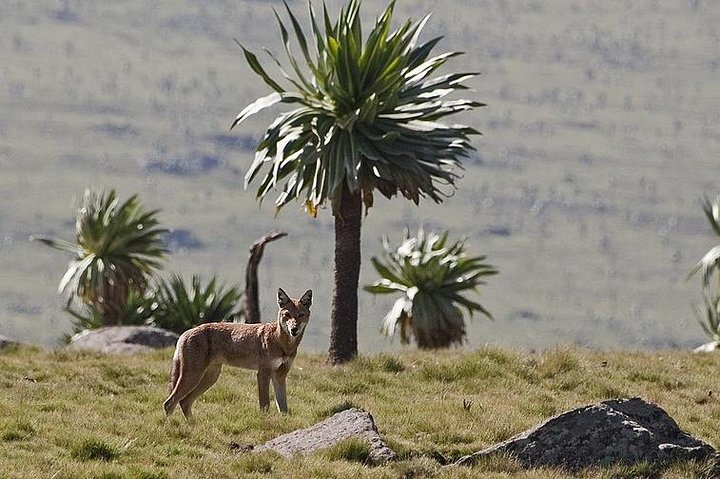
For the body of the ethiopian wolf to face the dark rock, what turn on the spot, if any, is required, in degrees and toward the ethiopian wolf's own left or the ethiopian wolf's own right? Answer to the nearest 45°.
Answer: approximately 45° to the ethiopian wolf's own right

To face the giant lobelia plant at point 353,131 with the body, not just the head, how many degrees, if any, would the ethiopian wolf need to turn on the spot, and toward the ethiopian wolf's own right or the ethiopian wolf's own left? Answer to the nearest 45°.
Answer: approximately 90° to the ethiopian wolf's own left

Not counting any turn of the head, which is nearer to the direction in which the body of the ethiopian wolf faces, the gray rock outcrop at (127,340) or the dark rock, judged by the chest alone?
the dark rock

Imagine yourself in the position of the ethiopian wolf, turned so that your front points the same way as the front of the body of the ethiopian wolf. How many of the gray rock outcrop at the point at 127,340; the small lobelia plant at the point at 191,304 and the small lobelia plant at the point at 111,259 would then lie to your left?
3

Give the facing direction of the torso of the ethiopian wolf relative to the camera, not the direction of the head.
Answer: to the viewer's right

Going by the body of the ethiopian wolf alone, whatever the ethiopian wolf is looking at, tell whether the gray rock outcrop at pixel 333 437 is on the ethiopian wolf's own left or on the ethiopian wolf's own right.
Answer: on the ethiopian wolf's own right

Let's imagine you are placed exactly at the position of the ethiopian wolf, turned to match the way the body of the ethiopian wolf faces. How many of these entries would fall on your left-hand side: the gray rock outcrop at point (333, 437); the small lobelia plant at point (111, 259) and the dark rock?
1

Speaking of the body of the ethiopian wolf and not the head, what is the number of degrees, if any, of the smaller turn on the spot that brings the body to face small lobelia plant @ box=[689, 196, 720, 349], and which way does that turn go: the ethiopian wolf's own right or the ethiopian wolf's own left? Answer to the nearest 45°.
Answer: approximately 45° to the ethiopian wolf's own left

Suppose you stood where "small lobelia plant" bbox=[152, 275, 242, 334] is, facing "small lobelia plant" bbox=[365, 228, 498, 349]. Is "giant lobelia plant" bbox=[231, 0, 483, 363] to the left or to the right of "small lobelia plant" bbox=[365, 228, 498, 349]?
right

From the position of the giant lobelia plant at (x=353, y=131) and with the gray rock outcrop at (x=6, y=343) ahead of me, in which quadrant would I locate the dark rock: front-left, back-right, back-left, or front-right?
back-left
